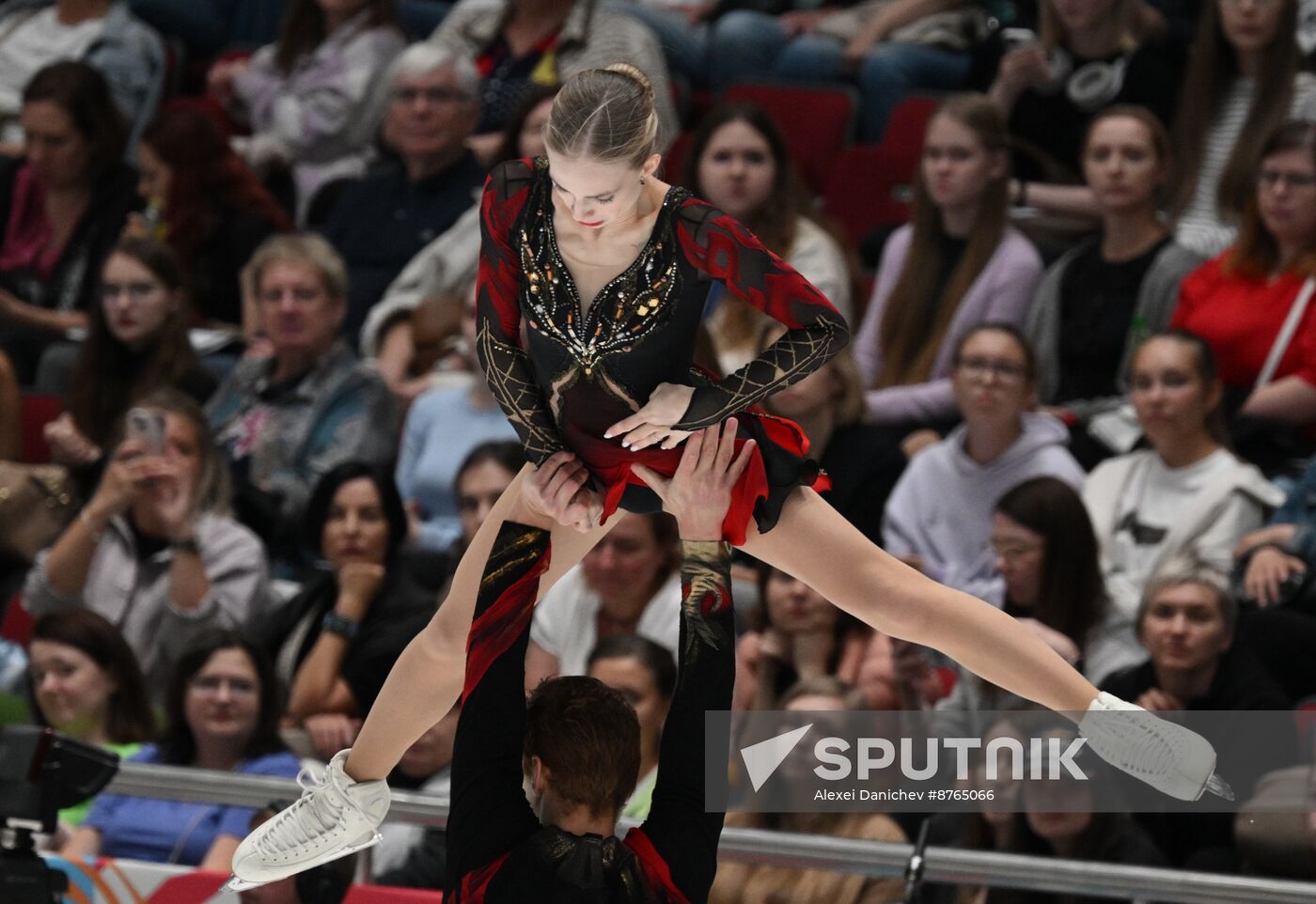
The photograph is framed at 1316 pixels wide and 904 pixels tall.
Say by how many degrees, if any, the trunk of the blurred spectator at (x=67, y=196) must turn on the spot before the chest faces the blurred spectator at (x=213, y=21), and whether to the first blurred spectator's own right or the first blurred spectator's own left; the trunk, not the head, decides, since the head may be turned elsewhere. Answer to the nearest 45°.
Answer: approximately 180°

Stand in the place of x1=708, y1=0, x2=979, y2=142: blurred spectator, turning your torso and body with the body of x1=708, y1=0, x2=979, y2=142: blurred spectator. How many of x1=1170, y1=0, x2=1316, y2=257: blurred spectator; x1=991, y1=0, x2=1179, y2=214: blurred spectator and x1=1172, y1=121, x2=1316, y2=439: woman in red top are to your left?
3

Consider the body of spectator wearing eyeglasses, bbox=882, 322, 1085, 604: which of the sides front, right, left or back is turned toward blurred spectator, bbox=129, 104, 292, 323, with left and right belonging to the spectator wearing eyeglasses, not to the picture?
right

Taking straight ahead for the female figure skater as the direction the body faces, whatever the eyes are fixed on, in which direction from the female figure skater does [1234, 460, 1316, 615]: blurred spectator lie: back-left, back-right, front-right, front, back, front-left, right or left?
back-left

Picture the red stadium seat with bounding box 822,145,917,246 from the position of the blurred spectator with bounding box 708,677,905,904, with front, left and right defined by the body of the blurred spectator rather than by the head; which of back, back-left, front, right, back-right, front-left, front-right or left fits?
back

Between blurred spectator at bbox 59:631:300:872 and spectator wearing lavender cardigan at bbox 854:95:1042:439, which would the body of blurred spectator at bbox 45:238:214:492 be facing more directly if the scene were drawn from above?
the blurred spectator

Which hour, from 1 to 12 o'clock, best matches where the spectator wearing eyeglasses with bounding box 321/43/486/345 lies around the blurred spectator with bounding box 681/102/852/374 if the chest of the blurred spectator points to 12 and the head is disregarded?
The spectator wearing eyeglasses is roughly at 4 o'clock from the blurred spectator.

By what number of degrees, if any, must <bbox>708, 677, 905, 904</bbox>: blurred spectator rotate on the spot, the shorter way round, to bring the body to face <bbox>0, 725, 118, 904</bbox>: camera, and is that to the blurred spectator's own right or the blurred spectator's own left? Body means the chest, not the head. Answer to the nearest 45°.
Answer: approximately 45° to the blurred spectator's own right
